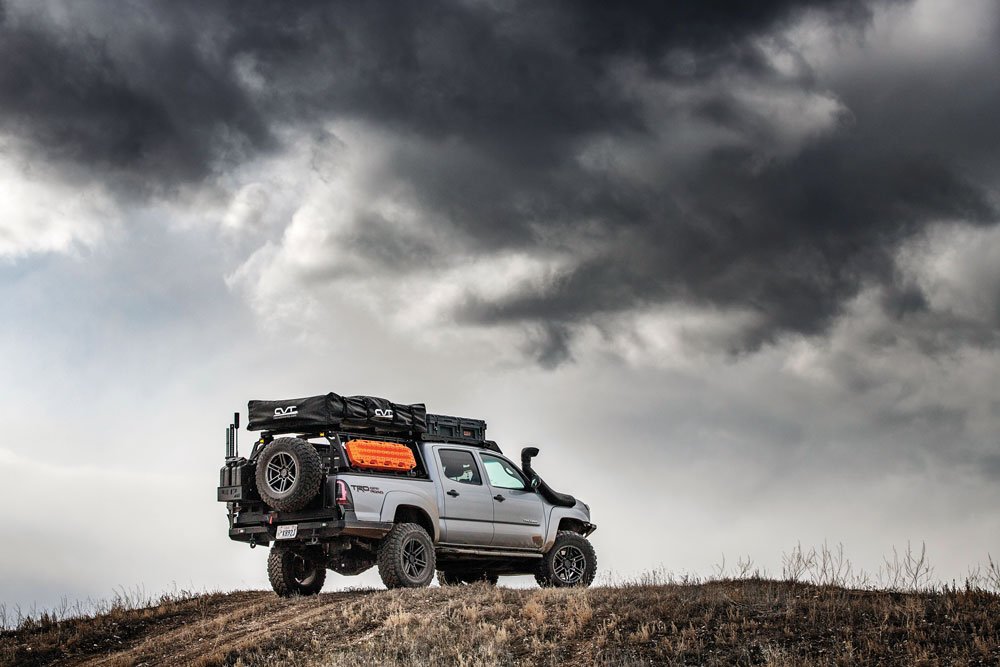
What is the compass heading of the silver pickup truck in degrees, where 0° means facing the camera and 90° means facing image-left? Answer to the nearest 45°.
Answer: approximately 225°
